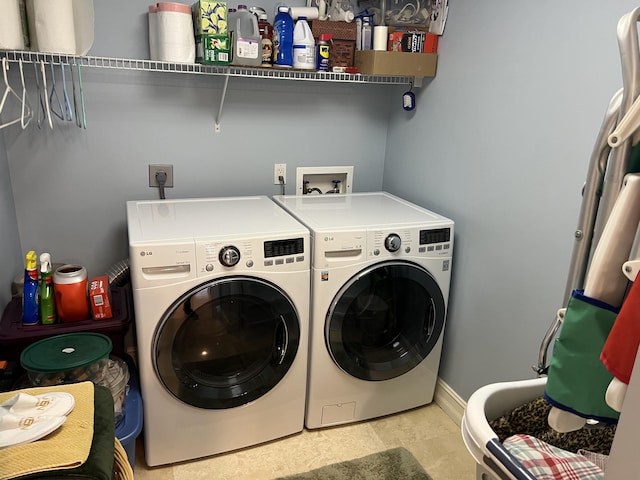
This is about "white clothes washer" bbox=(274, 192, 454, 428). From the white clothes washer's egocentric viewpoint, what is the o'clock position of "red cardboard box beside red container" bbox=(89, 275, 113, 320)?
The red cardboard box beside red container is roughly at 4 o'clock from the white clothes washer.

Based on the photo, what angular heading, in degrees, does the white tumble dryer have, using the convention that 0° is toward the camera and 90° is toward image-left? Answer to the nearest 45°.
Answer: approximately 0°

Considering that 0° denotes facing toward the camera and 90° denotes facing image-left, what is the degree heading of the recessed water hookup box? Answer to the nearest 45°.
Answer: approximately 0°

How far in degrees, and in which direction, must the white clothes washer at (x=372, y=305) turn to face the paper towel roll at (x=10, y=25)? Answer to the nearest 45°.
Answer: approximately 135° to its right

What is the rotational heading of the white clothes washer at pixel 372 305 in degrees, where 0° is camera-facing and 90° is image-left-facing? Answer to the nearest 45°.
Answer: approximately 315°

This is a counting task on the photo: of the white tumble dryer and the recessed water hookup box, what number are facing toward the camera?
2
